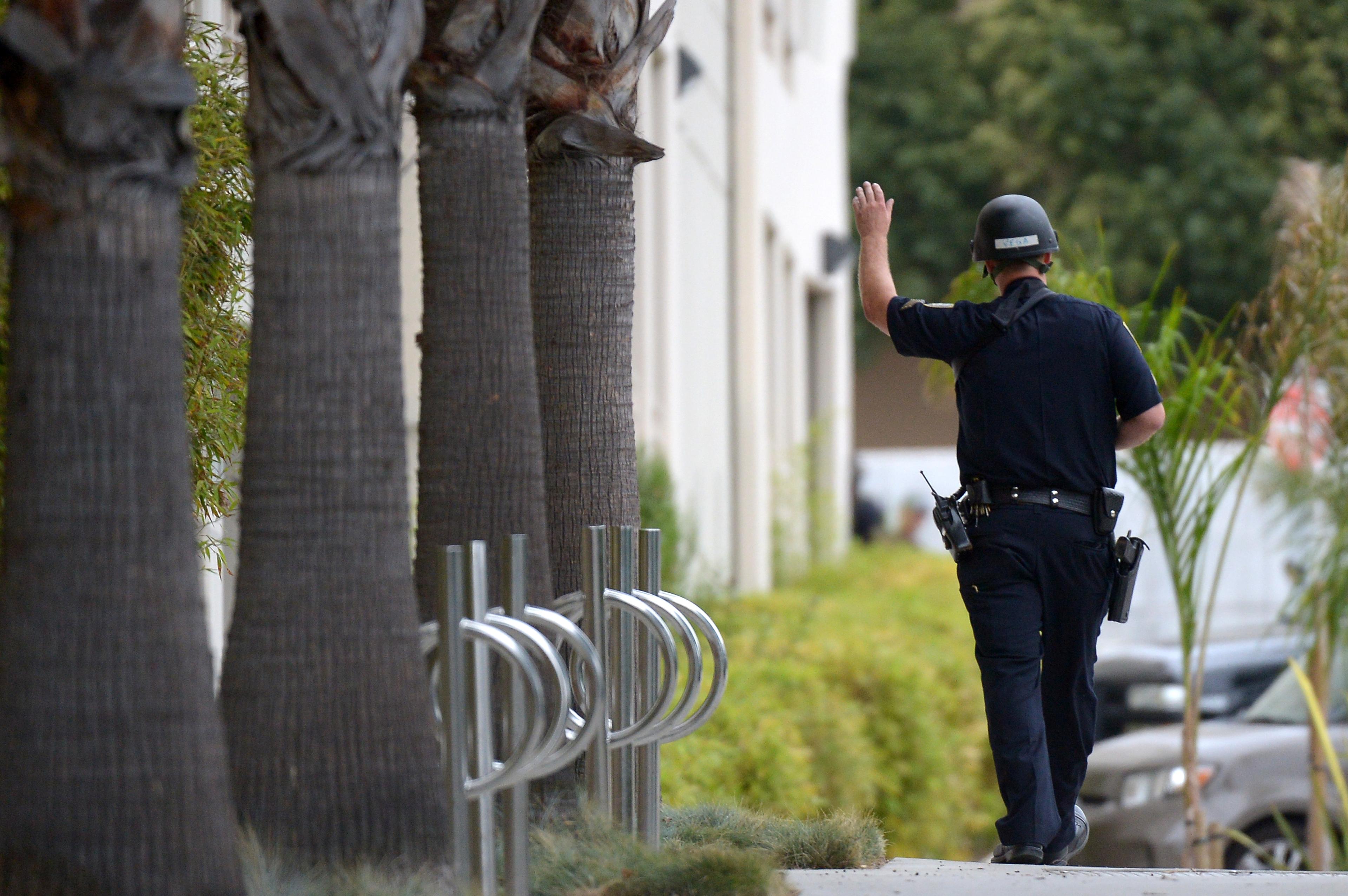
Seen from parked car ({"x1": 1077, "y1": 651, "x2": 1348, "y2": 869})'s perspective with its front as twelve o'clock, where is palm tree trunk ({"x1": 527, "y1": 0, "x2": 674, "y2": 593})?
The palm tree trunk is roughly at 11 o'clock from the parked car.

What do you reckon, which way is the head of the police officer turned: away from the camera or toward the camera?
away from the camera

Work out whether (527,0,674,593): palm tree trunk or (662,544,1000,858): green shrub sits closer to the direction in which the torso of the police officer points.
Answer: the green shrub

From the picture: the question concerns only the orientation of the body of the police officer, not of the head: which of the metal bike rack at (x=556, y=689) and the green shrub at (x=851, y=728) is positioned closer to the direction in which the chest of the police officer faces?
the green shrub

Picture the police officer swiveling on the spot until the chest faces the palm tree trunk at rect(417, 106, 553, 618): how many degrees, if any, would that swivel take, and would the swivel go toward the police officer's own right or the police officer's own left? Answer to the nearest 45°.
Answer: approximately 135° to the police officer's own left

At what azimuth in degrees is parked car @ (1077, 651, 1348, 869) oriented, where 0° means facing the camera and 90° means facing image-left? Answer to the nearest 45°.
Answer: approximately 45°

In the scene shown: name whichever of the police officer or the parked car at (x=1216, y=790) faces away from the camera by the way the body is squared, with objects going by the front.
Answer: the police officer

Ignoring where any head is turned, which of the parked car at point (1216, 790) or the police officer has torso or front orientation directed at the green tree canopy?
the police officer

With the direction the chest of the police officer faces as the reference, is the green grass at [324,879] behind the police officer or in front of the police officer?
behind

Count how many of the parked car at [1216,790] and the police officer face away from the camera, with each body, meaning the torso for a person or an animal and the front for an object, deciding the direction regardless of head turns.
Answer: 1

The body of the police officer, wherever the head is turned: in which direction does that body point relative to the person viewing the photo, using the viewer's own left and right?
facing away from the viewer

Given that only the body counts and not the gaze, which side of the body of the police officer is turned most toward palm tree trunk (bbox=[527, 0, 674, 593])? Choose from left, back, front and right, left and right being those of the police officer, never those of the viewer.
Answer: left
